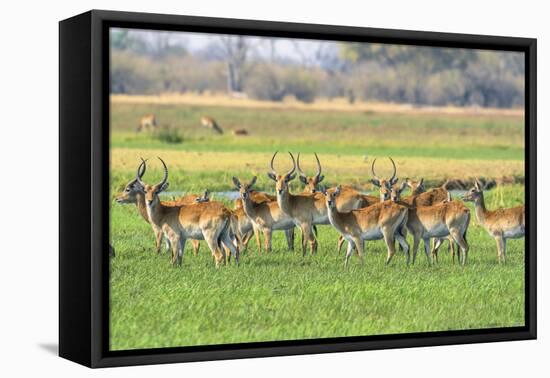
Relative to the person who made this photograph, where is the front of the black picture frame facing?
facing the viewer and to the right of the viewer
